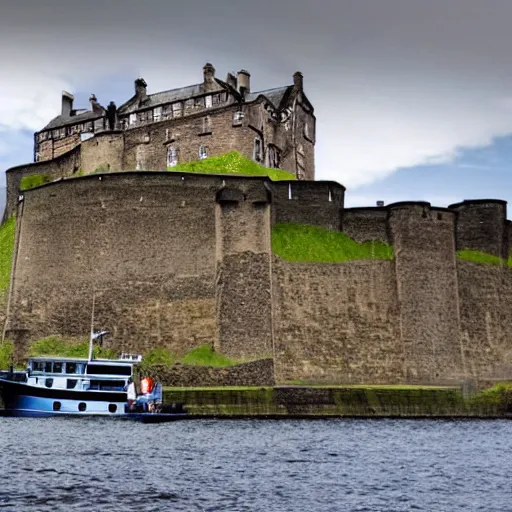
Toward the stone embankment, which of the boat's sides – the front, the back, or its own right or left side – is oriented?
back

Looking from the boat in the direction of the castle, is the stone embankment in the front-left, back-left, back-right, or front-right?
front-right

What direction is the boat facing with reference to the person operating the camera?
facing to the left of the viewer
